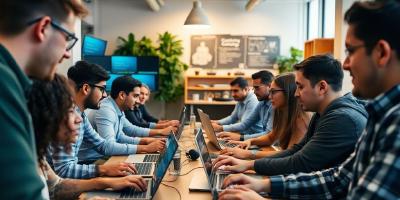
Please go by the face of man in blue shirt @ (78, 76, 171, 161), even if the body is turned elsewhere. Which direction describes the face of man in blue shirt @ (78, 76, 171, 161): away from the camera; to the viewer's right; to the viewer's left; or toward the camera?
to the viewer's right

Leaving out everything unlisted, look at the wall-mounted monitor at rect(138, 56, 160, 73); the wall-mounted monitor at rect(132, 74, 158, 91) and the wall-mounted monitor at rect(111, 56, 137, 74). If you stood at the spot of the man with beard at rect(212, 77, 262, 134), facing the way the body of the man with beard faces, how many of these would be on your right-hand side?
3

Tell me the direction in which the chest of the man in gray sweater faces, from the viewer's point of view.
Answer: to the viewer's left

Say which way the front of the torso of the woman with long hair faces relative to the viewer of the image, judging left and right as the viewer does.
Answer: facing to the left of the viewer

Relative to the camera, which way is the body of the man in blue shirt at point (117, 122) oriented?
to the viewer's right

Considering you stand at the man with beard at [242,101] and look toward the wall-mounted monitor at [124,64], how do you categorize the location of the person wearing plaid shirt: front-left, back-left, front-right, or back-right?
back-left

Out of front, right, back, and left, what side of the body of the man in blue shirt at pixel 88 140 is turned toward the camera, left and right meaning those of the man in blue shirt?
right

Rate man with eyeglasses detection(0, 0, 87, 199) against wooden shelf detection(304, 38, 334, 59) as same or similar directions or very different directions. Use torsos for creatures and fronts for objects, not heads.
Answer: very different directions

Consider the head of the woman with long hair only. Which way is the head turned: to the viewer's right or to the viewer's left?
to the viewer's left

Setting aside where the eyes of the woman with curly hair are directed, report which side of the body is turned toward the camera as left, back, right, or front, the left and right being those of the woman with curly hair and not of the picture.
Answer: right

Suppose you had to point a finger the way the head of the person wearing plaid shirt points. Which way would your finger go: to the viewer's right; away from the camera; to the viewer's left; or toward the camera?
to the viewer's left

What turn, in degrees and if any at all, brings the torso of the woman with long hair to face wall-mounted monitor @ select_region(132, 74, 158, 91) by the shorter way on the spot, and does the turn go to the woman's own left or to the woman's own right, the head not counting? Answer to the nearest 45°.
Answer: approximately 45° to the woman's own right

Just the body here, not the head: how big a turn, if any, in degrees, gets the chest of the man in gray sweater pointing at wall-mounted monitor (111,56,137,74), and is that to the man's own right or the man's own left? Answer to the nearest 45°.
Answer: approximately 45° to the man's own right

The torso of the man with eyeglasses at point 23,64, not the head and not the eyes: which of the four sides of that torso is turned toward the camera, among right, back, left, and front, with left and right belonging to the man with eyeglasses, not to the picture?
right

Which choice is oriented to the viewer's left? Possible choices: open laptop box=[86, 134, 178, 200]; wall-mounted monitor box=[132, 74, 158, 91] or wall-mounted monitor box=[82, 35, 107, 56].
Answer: the open laptop

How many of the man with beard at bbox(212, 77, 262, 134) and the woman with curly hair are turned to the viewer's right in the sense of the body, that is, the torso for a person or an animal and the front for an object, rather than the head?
1

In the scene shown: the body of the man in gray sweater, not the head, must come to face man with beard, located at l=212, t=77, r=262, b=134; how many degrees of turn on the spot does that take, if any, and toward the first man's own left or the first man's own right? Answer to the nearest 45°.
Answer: approximately 90° to the first man's own right
